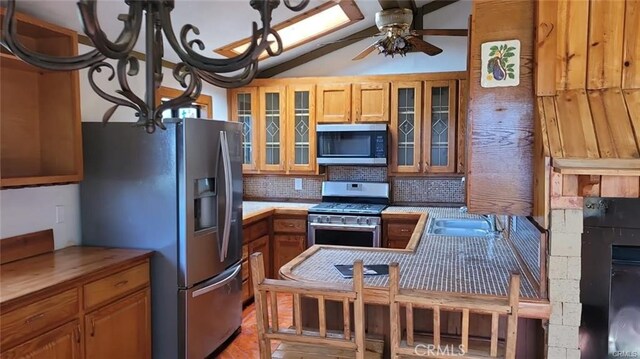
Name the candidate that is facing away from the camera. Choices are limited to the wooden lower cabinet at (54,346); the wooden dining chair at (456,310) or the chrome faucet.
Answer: the wooden dining chair

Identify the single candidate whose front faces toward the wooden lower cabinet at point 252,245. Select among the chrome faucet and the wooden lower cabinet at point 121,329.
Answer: the chrome faucet

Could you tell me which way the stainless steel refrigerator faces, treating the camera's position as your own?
facing the viewer and to the right of the viewer

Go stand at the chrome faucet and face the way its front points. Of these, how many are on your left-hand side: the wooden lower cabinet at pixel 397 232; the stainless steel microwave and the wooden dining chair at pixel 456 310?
1

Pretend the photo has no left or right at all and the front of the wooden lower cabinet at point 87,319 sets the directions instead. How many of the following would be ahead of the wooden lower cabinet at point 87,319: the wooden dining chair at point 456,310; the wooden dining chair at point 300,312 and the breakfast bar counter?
3

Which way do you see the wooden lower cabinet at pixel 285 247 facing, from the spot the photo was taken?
facing the viewer

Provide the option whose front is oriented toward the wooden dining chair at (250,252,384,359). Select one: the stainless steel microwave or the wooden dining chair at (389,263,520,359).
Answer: the stainless steel microwave

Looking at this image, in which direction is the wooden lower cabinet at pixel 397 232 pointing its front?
toward the camera

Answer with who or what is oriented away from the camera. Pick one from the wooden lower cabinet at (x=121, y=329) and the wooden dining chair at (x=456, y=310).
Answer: the wooden dining chair

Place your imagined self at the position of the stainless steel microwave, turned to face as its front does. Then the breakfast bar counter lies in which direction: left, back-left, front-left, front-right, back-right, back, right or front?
front

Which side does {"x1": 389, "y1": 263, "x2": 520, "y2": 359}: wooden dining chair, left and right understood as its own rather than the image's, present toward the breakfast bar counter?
front

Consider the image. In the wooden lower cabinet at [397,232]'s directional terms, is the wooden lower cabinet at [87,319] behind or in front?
in front

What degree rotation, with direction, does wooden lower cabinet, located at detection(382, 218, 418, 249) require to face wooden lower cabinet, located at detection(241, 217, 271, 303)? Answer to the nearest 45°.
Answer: approximately 90° to its right

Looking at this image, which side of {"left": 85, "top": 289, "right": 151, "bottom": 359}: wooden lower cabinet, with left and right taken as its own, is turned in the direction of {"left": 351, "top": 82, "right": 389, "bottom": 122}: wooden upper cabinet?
left

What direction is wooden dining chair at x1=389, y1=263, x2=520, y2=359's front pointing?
away from the camera
